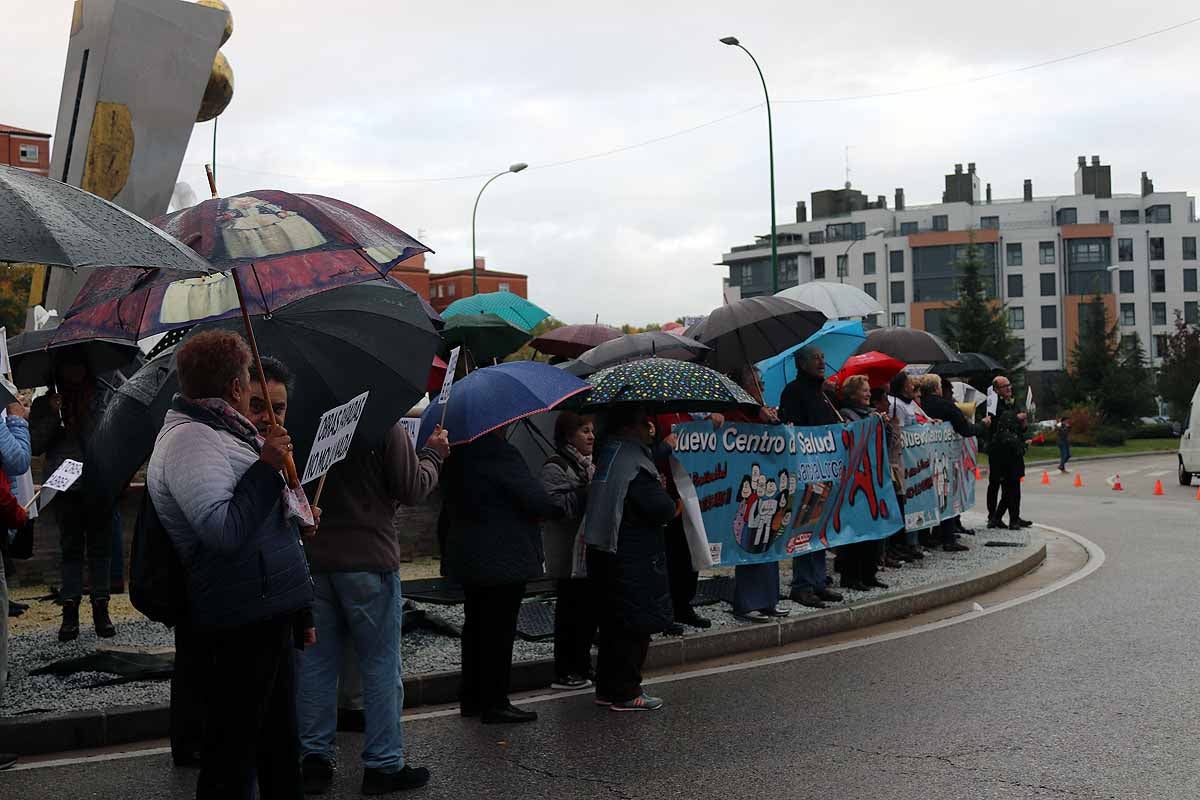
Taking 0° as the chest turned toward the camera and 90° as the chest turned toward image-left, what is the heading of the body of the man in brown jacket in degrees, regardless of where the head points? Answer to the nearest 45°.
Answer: approximately 225°

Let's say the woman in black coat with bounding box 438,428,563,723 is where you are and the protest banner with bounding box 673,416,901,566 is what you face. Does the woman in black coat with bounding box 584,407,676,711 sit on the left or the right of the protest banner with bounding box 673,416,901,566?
right

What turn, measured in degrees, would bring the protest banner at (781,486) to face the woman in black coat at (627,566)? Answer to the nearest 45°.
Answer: approximately 45° to its right

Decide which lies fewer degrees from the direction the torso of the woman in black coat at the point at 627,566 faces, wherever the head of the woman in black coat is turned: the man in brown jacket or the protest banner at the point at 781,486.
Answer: the protest banner

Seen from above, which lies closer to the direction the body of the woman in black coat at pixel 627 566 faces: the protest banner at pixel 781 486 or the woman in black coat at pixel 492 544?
the protest banner

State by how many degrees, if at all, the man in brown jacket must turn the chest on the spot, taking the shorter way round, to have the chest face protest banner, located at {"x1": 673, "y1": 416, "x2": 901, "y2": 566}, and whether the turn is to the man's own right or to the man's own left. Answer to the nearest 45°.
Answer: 0° — they already face it
